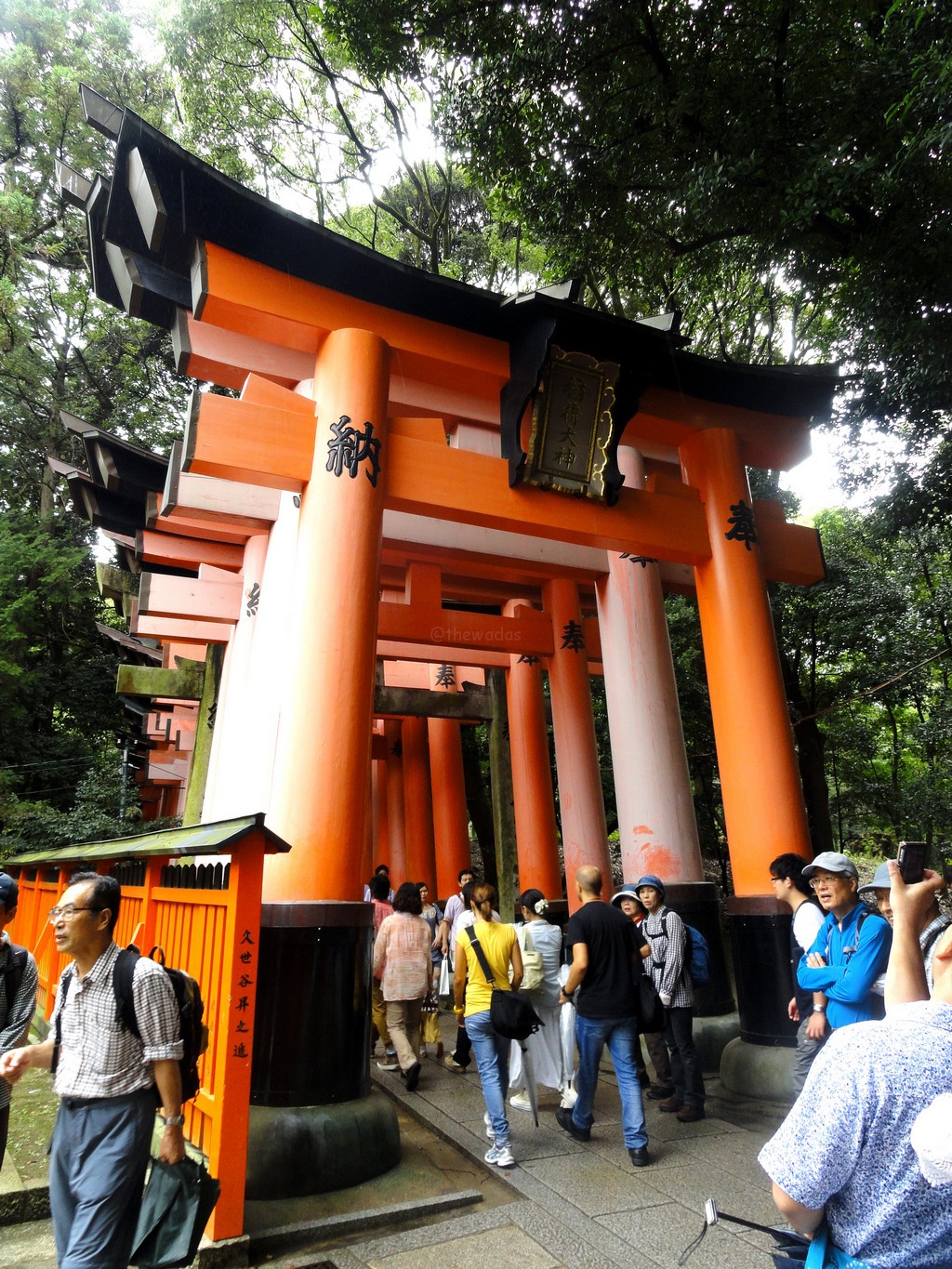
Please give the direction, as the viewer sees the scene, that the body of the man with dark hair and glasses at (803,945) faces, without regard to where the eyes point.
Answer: to the viewer's left

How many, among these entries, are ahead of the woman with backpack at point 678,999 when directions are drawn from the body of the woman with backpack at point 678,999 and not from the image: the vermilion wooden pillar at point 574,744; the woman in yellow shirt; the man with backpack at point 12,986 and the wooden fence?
3

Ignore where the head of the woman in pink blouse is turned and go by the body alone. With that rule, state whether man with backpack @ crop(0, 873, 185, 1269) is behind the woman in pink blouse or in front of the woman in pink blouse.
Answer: behind

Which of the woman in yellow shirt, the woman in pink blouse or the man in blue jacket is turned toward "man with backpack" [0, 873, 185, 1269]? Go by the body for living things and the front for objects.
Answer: the man in blue jacket

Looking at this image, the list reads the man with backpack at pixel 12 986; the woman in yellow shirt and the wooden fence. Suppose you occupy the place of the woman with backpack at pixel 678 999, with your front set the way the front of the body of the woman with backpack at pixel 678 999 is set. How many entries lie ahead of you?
3

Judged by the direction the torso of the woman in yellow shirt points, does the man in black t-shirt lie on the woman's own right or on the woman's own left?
on the woman's own right

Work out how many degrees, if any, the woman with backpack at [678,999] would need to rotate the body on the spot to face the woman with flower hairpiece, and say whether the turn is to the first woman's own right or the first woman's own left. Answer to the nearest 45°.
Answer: approximately 45° to the first woman's own right

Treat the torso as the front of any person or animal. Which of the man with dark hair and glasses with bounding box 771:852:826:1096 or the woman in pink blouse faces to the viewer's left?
the man with dark hair and glasses

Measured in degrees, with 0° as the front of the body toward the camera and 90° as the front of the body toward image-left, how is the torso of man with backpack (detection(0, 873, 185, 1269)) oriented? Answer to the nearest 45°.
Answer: approximately 45°

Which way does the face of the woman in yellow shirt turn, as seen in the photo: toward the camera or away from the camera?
away from the camera

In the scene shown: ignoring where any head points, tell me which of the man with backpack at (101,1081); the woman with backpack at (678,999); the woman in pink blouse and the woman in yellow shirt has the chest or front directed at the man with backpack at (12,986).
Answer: the woman with backpack at (678,999)
